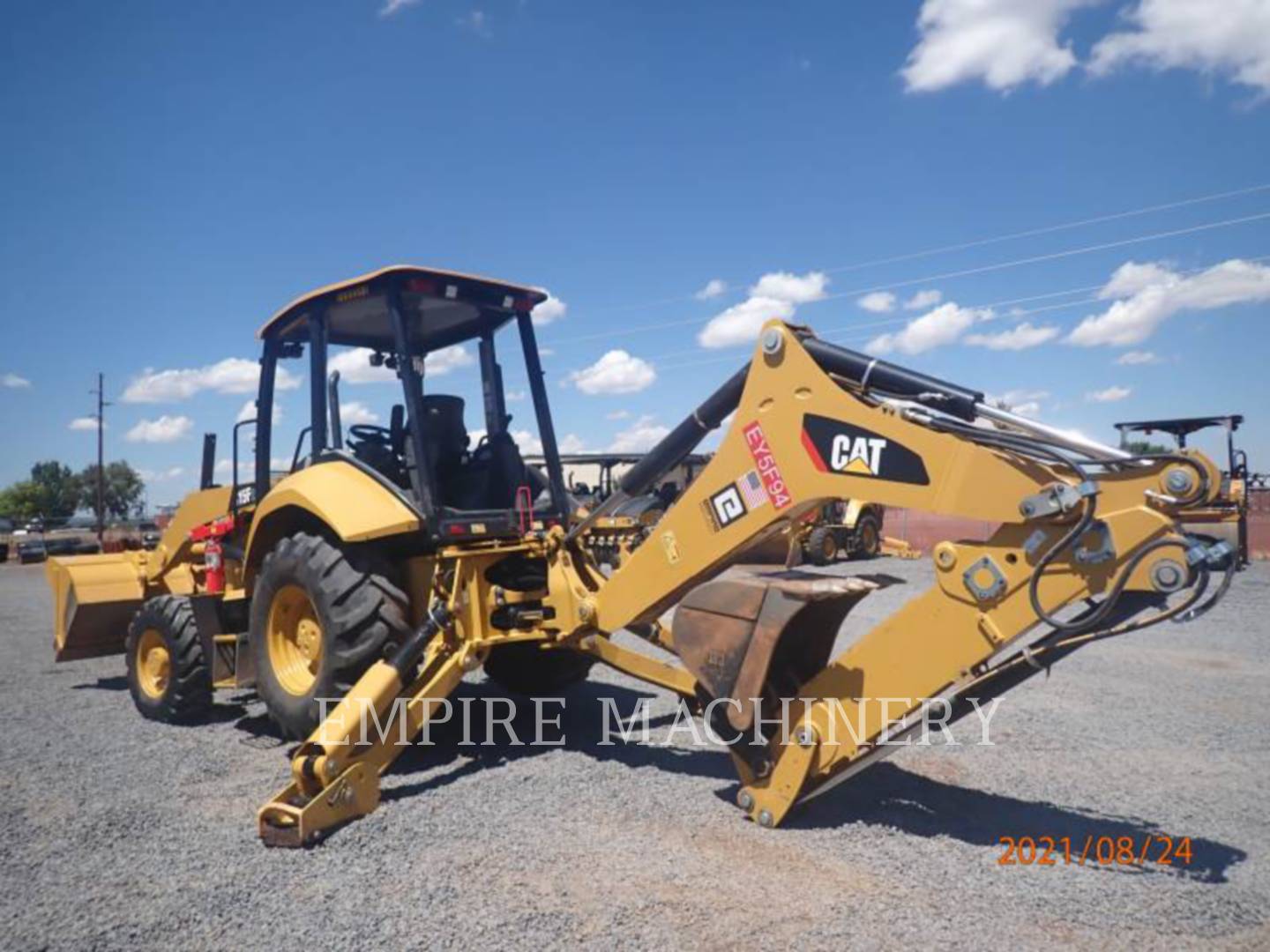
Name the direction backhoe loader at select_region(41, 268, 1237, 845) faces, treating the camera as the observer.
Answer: facing away from the viewer and to the left of the viewer

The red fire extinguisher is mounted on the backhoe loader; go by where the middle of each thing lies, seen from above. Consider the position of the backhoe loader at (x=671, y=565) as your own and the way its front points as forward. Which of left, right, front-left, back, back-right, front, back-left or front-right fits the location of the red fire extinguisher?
front
